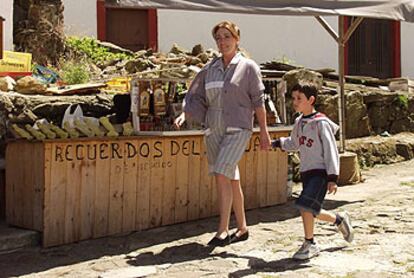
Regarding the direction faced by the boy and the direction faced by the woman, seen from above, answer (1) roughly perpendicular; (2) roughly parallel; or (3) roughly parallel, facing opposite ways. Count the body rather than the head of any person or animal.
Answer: roughly parallel

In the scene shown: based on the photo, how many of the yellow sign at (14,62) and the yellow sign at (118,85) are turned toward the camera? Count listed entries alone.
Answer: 2

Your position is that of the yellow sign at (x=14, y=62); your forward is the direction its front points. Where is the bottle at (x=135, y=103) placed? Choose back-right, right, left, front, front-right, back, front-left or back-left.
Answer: front-left

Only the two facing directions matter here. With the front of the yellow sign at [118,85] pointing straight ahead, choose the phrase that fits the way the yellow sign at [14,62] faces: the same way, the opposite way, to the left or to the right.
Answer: the same way

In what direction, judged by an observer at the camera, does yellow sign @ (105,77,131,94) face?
facing the viewer

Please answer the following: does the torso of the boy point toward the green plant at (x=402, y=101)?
no

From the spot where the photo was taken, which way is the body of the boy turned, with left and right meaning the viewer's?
facing the viewer and to the left of the viewer

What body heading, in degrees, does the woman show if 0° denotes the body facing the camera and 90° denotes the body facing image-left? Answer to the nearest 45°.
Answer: approximately 45°

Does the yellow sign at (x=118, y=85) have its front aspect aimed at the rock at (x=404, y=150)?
no

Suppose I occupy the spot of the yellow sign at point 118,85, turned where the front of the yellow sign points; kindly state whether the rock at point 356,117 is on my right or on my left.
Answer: on my left

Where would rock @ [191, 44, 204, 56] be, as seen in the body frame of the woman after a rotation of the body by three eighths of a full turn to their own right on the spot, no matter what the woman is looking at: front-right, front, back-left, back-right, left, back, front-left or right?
front

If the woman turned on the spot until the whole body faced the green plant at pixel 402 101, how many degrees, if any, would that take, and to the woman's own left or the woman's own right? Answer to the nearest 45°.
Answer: approximately 180°

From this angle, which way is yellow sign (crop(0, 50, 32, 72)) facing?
toward the camera

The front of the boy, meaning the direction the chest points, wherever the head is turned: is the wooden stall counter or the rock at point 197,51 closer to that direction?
the wooden stall counter

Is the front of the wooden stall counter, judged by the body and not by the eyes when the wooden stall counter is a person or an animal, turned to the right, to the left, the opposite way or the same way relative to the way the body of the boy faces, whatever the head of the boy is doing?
to the left

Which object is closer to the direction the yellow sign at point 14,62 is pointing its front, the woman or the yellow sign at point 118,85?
the woman

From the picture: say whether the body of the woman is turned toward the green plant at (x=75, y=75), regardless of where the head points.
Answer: no
